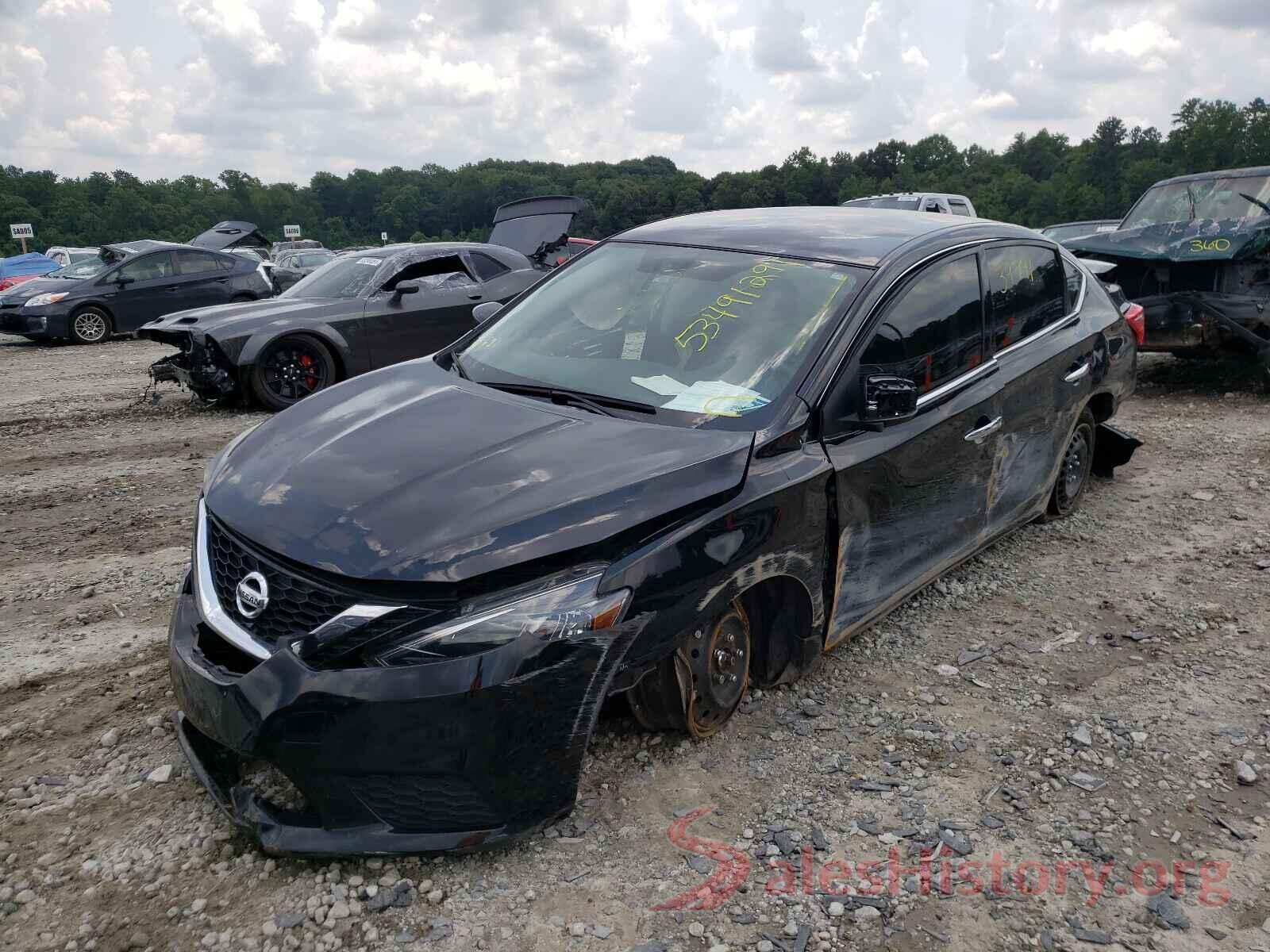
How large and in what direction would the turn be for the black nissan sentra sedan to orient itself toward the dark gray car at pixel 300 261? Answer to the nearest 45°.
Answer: approximately 135° to its right

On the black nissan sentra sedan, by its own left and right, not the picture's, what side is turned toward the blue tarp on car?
right

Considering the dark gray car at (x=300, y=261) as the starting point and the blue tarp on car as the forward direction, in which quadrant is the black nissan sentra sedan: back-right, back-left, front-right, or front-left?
back-left

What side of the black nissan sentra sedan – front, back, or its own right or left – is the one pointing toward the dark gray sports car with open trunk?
right

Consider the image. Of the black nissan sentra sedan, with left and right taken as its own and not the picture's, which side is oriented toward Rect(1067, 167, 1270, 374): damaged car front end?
back

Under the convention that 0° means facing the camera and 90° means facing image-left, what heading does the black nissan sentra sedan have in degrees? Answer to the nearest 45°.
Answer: approximately 45°
